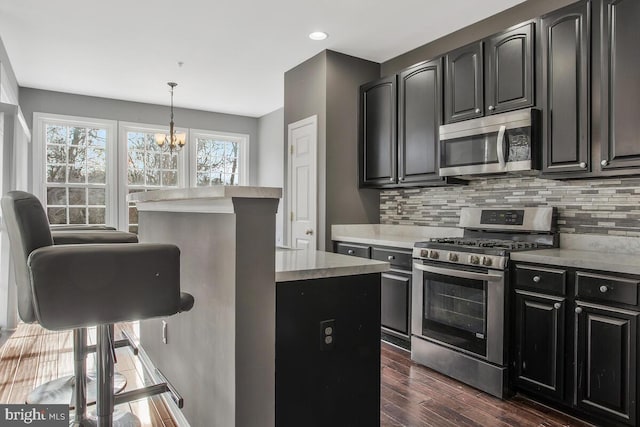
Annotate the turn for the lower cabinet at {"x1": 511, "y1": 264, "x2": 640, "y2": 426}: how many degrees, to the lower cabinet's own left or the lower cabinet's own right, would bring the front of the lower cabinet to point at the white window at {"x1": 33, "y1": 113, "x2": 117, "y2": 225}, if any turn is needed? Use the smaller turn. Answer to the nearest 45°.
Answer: approximately 45° to the lower cabinet's own right

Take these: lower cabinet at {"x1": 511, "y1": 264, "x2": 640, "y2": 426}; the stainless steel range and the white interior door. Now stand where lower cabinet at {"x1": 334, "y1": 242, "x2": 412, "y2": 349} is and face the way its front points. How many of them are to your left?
2

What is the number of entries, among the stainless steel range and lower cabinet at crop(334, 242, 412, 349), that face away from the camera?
0

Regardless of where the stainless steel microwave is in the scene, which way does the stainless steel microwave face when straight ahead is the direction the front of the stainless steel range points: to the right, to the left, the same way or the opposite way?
the same way

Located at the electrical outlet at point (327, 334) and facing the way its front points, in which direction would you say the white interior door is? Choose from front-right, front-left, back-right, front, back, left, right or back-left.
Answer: back-left

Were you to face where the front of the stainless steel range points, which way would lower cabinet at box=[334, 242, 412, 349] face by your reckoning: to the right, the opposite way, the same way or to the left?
the same way

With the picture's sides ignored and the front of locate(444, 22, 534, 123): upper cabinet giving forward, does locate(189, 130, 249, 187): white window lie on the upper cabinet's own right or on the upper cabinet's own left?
on the upper cabinet's own right

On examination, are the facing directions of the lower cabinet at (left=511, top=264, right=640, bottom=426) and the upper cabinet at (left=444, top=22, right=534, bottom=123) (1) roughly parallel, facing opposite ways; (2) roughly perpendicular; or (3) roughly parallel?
roughly parallel

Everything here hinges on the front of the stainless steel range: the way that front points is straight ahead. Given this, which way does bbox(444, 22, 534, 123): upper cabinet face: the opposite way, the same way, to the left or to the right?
the same way

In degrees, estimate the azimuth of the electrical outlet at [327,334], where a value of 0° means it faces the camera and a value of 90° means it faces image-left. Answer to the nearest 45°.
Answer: approximately 315°

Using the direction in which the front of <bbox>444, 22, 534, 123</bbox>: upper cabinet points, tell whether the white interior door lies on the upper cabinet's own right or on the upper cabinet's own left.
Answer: on the upper cabinet's own right

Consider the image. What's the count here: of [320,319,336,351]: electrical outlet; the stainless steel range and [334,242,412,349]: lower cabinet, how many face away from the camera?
0

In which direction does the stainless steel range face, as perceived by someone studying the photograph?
facing the viewer and to the left of the viewer

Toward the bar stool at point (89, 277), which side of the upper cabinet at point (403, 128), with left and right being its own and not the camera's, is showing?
front
